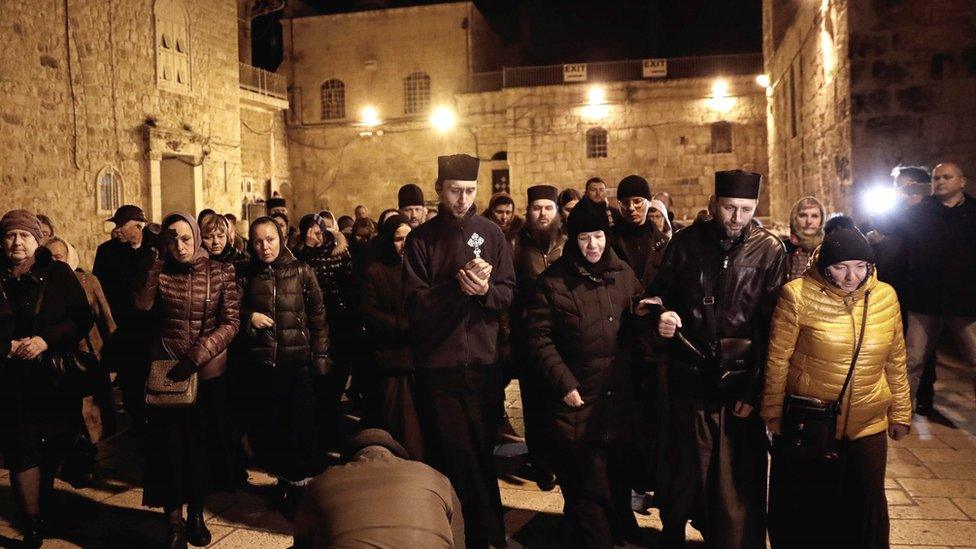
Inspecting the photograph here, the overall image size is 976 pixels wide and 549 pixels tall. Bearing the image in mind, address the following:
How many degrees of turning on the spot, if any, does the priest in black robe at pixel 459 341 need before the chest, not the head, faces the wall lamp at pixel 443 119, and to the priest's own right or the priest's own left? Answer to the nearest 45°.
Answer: approximately 180°

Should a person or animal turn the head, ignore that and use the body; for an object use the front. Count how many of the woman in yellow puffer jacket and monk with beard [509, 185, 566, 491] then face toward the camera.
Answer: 2

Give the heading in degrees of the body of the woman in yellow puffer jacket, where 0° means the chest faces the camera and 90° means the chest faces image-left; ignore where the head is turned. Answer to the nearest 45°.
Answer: approximately 0°

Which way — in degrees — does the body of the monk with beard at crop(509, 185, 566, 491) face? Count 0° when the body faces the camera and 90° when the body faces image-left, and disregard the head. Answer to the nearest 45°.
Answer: approximately 0°

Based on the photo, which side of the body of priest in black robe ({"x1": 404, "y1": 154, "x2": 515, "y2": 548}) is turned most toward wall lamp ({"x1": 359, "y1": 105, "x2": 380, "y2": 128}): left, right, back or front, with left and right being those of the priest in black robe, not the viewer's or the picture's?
back

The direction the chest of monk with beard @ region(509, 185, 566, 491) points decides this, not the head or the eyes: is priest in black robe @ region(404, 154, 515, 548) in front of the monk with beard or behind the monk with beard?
in front

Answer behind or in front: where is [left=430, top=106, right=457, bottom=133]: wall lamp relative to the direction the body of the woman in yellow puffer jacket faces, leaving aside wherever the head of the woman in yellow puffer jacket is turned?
behind

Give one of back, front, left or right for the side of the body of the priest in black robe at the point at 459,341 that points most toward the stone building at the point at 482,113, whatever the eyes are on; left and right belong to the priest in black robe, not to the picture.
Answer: back
